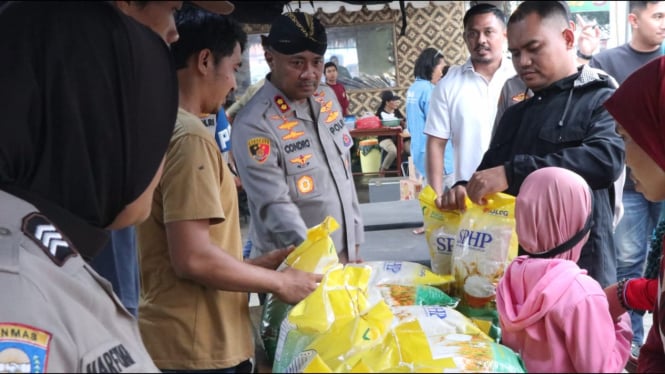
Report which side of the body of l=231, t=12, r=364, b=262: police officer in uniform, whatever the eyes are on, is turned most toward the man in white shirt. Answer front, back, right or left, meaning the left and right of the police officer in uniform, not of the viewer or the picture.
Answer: left

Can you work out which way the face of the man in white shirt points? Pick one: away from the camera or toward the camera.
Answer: toward the camera

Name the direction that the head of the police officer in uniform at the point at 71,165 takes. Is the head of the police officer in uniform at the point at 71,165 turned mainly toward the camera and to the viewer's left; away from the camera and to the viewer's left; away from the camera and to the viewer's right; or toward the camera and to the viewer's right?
away from the camera and to the viewer's right

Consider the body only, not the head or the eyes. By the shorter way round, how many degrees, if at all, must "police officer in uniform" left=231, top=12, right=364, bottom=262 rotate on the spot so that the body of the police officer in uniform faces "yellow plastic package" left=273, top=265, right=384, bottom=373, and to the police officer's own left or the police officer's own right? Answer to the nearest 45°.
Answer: approximately 45° to the police officer's own right

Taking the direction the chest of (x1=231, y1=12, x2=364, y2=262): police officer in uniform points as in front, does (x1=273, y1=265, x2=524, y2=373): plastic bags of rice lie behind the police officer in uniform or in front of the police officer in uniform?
in front

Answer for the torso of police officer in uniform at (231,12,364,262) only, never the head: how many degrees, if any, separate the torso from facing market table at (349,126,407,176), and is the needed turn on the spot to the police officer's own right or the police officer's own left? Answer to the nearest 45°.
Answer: approximately 135° to the police officer's own left

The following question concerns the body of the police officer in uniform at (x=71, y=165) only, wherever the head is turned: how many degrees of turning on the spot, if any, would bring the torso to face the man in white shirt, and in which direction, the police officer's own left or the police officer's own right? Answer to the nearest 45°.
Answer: approximately 45° to the police officer's own left

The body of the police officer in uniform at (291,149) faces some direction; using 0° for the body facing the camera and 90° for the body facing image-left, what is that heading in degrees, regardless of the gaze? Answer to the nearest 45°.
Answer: approximately 315°

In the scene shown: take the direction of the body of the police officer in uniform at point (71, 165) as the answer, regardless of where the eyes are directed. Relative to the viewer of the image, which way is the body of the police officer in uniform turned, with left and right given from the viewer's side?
facing to the right of the viewer
